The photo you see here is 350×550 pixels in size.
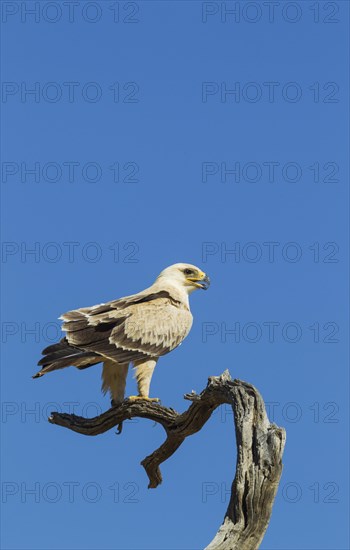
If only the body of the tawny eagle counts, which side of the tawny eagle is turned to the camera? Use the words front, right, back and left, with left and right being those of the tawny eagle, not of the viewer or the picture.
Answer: right
